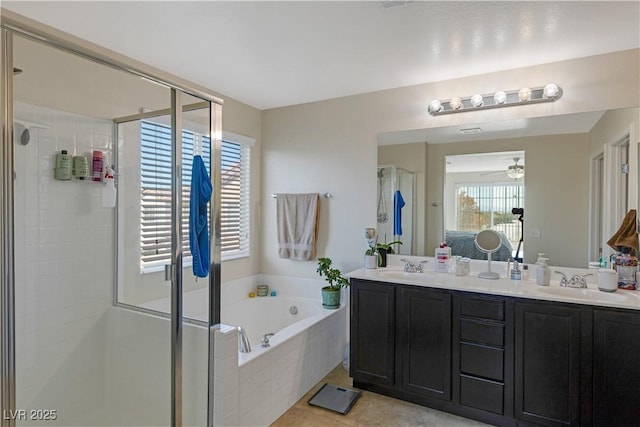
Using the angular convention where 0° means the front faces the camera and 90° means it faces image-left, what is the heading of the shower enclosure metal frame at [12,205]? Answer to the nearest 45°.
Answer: approximately 315°

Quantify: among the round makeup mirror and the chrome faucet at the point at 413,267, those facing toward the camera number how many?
2

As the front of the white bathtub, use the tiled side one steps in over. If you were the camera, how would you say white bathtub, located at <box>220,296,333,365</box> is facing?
facing the viewer and to the right of the viewer

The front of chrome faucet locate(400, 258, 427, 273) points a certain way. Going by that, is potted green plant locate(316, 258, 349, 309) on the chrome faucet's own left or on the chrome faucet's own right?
on the chrome faucet's own right

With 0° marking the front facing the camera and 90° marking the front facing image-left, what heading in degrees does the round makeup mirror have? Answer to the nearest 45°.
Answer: approximately 0°

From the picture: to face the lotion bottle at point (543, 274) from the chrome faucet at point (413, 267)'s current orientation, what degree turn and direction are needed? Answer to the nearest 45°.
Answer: approximately 90° to its left

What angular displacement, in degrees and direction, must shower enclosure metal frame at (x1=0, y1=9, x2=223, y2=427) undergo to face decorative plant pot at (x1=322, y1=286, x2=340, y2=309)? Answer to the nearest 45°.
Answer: approximately 45° to its left

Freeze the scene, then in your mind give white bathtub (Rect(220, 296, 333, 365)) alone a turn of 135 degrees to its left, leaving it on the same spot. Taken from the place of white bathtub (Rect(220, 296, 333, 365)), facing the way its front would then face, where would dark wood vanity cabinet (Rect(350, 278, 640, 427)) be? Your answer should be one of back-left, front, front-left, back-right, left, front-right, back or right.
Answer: back-right

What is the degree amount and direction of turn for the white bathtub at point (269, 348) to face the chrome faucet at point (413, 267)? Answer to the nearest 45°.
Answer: approximately 45° to its left

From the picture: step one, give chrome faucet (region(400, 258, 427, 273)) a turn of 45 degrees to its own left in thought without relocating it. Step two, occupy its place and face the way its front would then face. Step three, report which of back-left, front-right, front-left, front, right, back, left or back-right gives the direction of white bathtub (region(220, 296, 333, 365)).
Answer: back-right
